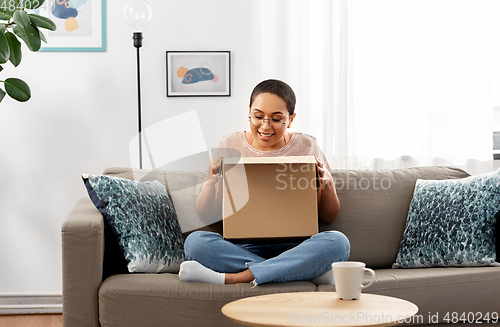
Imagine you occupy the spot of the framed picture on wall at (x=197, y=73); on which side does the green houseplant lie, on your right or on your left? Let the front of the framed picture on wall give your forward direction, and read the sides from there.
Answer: on your right

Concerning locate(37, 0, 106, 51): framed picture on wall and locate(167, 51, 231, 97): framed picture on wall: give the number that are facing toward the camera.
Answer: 2

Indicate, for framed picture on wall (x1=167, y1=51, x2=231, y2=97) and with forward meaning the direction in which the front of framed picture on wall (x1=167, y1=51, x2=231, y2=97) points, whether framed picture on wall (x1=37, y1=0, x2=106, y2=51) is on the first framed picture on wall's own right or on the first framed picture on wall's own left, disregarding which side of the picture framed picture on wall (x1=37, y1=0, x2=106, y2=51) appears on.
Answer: on the first framed picture on wall's own right

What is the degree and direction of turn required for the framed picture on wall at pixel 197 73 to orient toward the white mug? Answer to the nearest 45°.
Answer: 0° — it already faces it

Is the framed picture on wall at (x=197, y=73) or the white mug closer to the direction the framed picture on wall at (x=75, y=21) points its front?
the white mug

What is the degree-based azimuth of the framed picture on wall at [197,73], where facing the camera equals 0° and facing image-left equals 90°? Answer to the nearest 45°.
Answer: approximately 0°

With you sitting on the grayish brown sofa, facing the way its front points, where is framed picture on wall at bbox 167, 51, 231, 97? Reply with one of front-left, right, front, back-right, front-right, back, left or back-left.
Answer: back

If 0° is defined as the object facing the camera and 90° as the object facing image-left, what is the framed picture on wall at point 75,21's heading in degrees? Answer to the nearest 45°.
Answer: approximately 0°

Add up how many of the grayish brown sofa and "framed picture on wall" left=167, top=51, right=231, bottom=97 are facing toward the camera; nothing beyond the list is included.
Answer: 2
